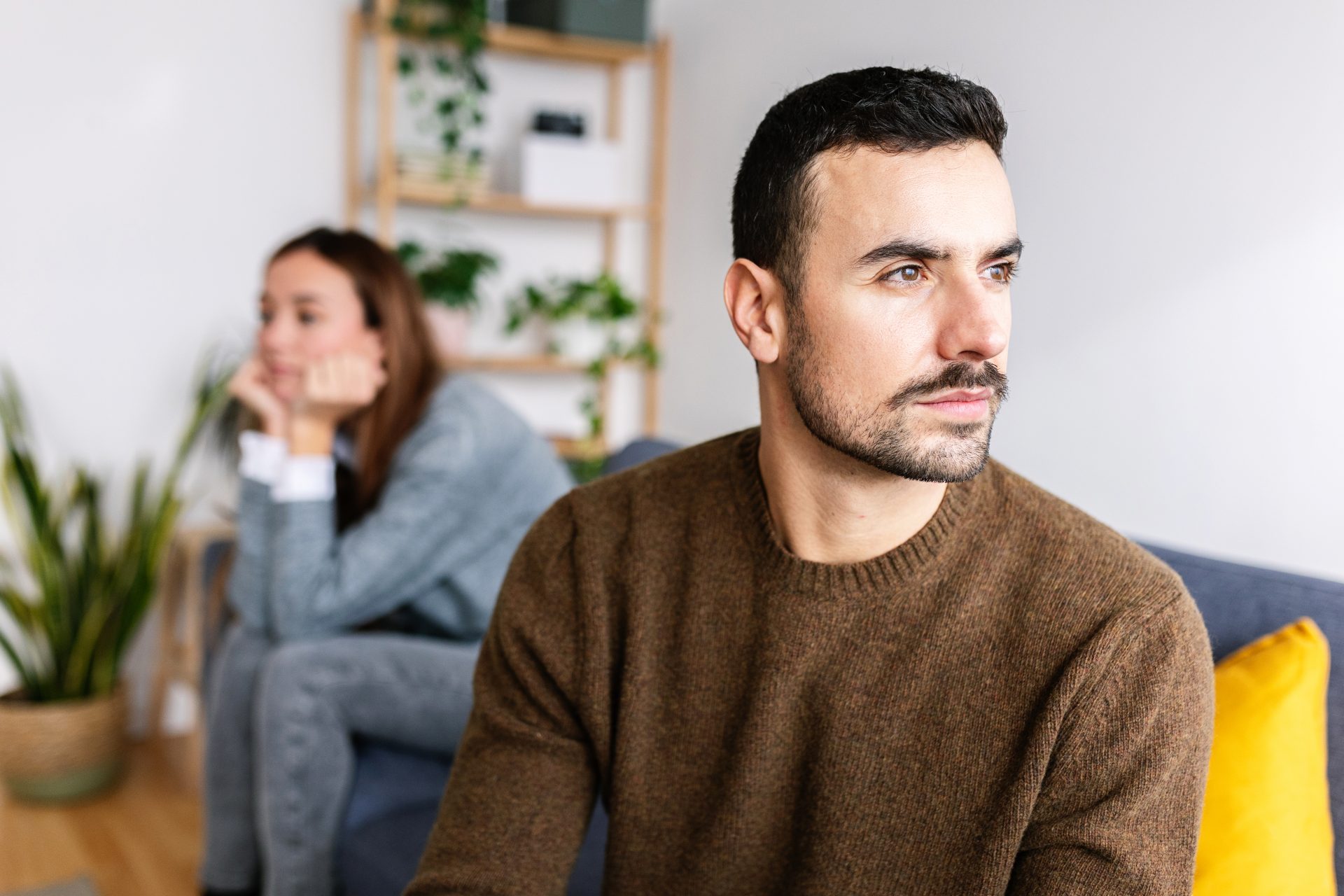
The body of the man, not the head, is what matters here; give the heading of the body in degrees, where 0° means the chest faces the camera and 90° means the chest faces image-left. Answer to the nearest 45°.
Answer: approximately 0°

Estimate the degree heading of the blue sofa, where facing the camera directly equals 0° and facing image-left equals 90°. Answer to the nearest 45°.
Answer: approximately 45°

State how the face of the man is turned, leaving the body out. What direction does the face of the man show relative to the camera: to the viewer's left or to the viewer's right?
to the viewer's right

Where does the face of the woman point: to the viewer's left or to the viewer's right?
to the viewer's left

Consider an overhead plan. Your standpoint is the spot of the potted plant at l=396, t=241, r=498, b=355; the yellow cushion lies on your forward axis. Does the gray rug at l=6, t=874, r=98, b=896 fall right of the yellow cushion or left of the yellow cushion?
right

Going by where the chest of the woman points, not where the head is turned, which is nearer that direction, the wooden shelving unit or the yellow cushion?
the yellow cushion
